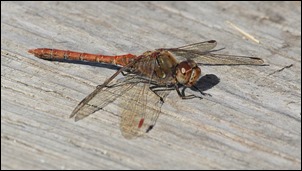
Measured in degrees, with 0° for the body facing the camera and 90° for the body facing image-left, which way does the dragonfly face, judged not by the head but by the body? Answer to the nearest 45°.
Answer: approximately 315°
